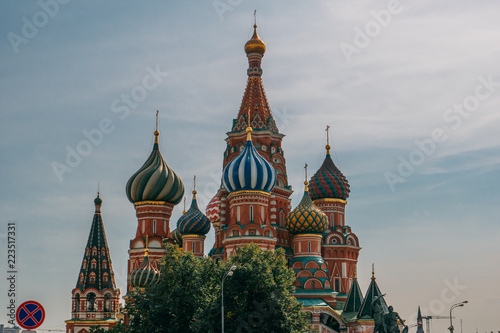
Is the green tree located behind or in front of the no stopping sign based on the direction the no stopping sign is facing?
behind

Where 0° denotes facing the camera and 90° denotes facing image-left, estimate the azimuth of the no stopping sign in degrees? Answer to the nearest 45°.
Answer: approximately 0°
